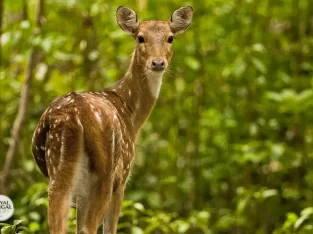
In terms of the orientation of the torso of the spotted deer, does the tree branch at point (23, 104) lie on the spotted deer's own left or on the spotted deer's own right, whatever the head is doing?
on the spotted deer's own left

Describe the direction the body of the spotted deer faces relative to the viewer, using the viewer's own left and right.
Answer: facing away from the viewer and to the right of the viewer
